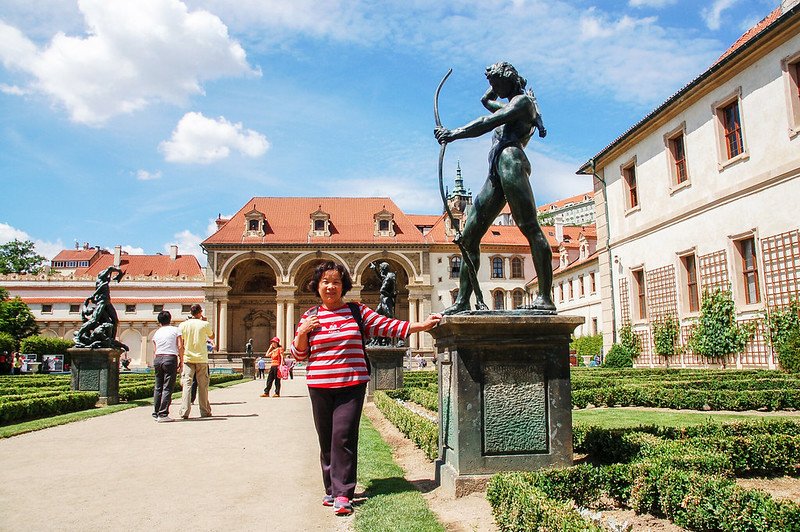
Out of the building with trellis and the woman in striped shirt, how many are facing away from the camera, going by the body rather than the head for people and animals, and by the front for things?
0

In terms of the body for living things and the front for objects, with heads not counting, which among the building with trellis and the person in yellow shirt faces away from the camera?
the person in yellow shirt

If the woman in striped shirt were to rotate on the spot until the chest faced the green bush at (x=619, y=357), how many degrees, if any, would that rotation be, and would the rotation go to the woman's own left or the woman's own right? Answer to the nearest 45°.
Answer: approximately 135° to the woman's own left

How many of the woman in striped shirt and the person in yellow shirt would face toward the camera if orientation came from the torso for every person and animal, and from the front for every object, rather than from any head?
1

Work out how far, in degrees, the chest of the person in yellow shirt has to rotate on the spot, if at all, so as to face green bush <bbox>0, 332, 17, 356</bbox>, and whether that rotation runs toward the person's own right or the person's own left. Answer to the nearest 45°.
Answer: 0° — they already face it

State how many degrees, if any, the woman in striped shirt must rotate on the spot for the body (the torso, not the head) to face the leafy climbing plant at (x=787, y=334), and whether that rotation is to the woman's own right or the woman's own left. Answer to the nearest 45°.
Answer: approximately 135° to the woman's own left

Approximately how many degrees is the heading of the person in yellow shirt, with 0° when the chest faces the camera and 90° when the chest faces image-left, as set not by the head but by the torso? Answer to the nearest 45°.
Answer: approximately 180°

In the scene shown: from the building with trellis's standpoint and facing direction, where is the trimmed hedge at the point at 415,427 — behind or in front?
in front

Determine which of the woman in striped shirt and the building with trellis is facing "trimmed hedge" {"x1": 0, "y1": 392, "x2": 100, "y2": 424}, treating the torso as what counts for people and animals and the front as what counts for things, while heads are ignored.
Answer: the building with trellis

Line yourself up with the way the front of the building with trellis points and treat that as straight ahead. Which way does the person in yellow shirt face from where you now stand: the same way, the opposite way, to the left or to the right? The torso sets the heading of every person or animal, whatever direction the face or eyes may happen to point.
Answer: to the right

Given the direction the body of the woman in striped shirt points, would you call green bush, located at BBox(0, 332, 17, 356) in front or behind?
behind

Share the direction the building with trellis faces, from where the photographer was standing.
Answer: facing the viewer and to the left of the viewer

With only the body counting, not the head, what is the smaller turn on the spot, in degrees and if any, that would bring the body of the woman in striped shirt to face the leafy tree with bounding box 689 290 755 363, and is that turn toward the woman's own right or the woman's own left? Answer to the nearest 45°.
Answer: approximately 135° to the woman's own left
